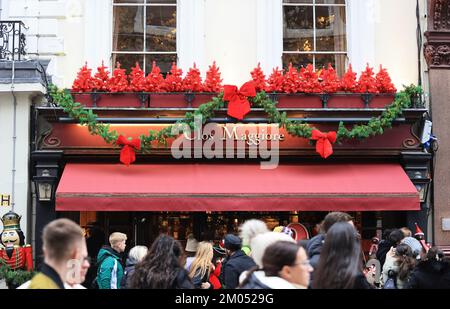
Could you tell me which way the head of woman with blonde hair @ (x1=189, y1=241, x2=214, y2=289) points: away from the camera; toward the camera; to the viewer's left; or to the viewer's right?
away from the camera

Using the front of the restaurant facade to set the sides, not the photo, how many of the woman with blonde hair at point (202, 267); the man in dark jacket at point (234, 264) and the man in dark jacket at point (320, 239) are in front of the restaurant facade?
3

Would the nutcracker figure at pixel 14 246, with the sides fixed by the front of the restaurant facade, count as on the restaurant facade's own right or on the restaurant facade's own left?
on the restaurant facade's own right

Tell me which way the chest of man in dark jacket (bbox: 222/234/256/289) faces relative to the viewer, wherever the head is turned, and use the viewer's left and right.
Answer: facing away from the viewer and to the left of the viewer

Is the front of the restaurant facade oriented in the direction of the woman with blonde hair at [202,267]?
yes

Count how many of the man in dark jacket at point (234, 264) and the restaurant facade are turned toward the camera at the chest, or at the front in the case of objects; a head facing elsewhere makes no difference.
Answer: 1

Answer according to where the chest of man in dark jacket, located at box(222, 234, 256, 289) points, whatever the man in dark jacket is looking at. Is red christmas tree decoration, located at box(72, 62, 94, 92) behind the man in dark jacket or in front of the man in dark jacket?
in front

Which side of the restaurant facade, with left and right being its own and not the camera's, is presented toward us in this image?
front

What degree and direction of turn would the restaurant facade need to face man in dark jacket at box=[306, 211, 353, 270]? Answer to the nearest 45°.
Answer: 0° — it already faces them

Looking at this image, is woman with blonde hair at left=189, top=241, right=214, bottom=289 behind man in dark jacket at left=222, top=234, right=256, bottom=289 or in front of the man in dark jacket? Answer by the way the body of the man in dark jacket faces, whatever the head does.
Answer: in front
